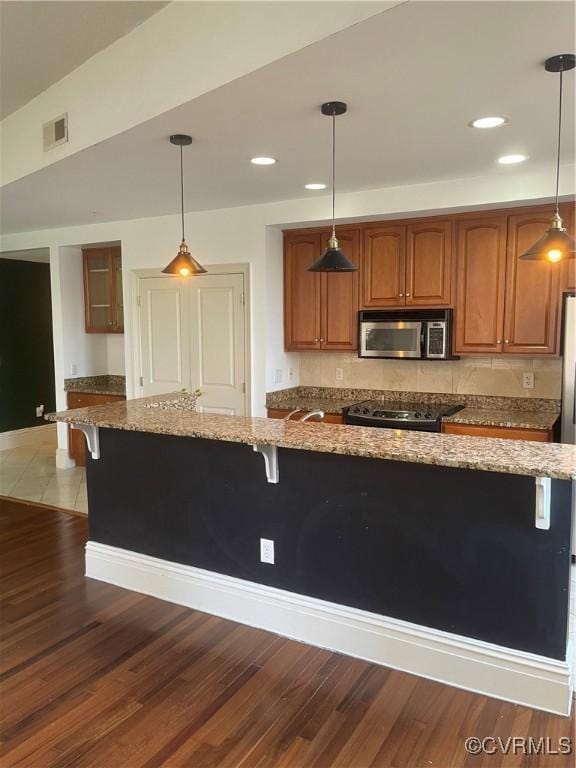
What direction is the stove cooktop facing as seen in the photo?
toward the camera

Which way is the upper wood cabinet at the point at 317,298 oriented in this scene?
toward the camera

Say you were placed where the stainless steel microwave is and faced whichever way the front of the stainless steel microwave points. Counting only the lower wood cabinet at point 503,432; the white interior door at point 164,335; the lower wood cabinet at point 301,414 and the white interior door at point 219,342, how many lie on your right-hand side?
3

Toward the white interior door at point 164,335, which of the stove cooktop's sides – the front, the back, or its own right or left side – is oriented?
right

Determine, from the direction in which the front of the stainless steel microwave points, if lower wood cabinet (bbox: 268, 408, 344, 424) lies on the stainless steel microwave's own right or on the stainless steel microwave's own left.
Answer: on the stainless steel microwave's own right

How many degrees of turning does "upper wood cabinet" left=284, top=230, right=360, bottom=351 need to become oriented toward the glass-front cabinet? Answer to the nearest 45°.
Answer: approximately 135° to its right

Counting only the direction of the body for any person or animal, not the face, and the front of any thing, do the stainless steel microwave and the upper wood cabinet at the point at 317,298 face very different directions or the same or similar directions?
same or similar directions

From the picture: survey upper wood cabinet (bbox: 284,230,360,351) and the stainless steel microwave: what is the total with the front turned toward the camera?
2

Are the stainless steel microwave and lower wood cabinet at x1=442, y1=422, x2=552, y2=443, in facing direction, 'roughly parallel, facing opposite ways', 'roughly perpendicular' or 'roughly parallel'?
roughly parallel

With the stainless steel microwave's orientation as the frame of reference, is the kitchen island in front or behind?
in front

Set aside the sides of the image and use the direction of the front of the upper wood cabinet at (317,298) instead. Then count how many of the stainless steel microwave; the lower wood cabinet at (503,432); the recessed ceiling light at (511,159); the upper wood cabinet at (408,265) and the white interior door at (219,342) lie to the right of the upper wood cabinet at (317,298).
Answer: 1

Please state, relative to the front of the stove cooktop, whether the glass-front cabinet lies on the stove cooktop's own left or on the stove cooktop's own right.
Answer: on the stove cooktop's own right

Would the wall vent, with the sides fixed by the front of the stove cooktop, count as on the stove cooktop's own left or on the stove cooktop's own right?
on the stove cooktop's own right

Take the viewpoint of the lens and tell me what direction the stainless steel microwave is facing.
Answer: facing the viewer

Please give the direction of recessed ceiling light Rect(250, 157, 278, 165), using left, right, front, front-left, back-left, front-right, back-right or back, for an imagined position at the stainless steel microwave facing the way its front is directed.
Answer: front-right
